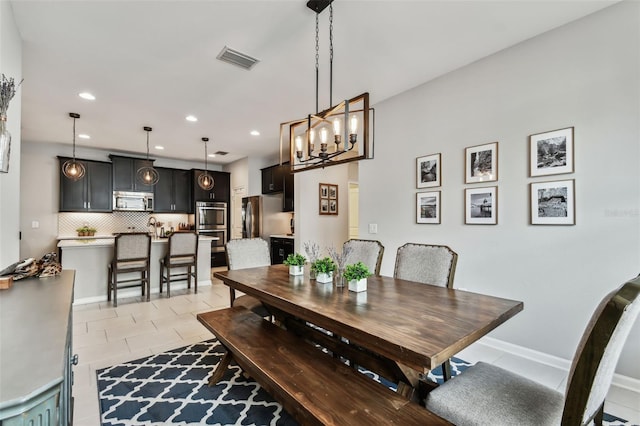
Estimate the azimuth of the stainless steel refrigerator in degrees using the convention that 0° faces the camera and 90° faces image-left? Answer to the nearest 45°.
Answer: approximately 45°

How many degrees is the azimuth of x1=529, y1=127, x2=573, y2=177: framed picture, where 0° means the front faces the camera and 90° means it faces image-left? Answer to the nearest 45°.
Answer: approximately 45°

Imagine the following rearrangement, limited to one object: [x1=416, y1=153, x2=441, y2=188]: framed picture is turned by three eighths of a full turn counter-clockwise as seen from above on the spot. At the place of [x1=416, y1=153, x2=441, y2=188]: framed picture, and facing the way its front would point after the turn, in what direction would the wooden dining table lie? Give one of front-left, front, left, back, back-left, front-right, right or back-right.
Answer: right

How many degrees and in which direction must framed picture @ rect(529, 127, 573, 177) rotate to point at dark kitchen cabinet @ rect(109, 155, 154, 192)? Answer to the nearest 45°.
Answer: approximately 45° to its right

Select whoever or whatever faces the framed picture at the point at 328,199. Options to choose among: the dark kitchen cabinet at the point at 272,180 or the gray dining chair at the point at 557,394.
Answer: the gray dining chair

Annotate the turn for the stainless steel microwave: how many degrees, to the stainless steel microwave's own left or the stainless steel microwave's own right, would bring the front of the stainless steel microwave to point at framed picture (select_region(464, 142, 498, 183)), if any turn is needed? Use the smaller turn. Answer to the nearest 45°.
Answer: approximately 45° to the stainless steel microwave's own left

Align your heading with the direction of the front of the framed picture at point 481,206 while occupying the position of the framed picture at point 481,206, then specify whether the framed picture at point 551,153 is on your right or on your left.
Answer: on your left

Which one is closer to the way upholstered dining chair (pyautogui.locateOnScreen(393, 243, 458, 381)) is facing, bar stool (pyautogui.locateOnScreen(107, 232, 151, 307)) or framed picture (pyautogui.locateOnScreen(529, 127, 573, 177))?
the bar stool

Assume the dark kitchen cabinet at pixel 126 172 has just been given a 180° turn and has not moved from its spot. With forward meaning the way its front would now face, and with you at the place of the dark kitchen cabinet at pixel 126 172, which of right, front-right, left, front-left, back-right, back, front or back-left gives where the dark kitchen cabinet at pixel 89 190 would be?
left

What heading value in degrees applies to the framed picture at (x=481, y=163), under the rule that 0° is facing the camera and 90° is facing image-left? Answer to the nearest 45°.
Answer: approximately 45°

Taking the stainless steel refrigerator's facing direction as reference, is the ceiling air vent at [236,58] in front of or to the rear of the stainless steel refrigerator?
in front

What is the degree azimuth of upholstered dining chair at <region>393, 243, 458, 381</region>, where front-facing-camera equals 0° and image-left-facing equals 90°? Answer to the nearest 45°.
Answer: approximately 45°

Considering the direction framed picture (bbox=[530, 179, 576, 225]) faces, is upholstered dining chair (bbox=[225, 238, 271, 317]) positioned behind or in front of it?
in front

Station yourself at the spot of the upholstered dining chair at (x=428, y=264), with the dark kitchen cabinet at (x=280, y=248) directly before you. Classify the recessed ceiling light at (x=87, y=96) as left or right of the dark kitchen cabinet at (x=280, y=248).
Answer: left

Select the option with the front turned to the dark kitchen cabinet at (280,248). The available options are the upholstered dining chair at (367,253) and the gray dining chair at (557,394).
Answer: the gray dining chair
